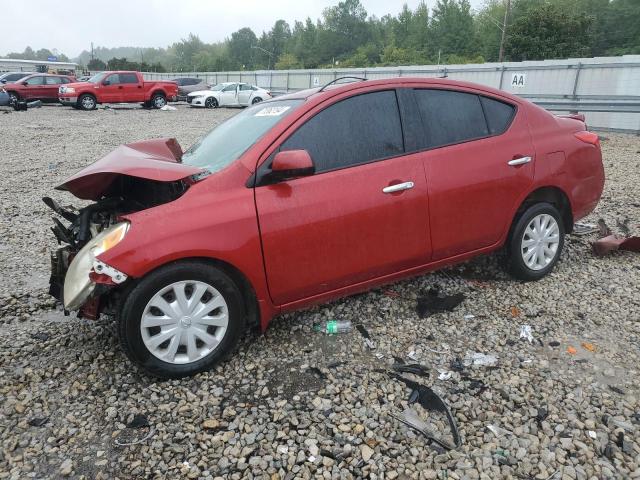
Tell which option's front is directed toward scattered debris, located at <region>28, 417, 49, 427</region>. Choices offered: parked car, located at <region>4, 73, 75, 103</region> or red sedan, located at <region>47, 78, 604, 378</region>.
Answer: the red sedan

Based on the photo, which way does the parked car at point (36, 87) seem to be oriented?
to the viewer's left

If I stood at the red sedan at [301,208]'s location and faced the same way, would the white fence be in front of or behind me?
behind

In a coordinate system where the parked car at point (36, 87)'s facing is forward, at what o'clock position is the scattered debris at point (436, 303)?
The scattered debris is roughly at 9 o'clock from the parked car.

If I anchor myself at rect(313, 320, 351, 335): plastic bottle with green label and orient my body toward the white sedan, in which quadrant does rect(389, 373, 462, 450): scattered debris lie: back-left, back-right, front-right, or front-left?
back-right

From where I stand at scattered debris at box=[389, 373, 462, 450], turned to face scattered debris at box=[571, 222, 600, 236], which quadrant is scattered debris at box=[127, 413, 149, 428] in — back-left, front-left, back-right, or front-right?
back-left

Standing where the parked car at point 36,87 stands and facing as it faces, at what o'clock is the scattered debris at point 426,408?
The scattered debris is roughly at 9 o'clock from the parked car.

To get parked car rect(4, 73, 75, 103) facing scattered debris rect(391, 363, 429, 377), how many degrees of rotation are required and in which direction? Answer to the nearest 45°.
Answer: approximately 90° to its left
